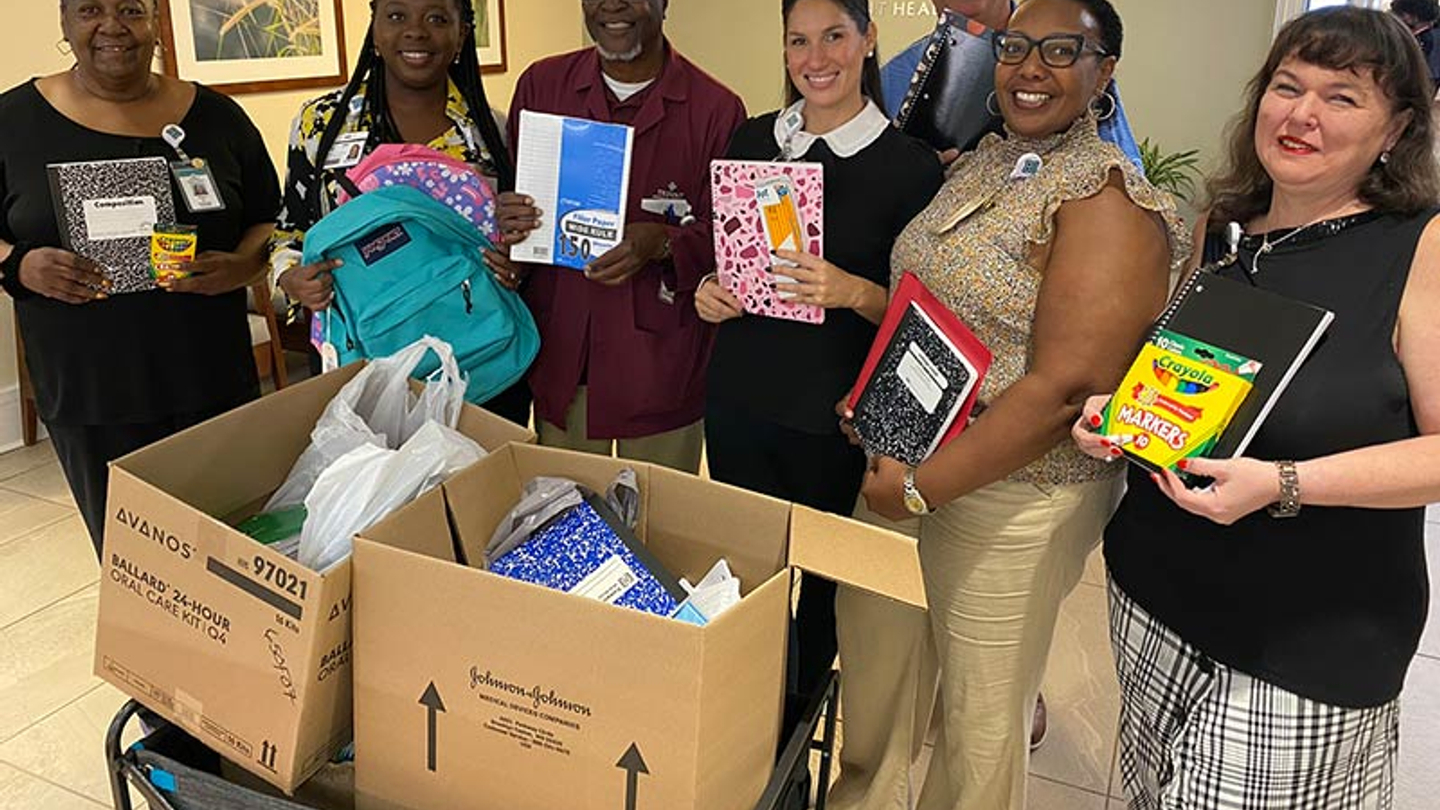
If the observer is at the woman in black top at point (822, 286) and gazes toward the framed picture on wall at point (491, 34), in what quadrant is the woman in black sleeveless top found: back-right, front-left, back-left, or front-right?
back-right

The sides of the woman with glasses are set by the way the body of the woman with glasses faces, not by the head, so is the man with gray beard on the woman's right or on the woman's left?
on the woman's right

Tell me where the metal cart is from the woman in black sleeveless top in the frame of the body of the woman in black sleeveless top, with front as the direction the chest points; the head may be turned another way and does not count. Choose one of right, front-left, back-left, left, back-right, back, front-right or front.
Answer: front

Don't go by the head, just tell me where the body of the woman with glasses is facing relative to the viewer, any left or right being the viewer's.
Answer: facing the viewer and to the left of the viewer

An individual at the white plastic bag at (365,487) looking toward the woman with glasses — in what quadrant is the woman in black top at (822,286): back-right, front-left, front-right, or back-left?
front-left

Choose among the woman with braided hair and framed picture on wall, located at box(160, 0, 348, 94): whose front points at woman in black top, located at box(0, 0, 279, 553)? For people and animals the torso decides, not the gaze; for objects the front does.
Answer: the framed picture on wall

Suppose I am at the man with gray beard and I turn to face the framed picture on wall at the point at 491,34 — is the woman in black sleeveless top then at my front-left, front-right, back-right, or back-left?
back-right

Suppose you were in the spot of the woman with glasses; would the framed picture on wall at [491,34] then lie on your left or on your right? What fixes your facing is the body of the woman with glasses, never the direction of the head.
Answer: on your right

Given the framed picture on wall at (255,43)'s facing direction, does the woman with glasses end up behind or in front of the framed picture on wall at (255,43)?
in front

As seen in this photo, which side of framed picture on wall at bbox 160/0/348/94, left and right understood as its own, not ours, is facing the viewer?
front

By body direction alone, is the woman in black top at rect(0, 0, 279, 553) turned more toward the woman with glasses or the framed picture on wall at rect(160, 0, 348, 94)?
the woman with glasses

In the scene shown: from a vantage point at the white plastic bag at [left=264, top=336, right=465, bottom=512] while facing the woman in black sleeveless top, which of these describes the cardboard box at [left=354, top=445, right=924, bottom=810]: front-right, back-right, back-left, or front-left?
front-right

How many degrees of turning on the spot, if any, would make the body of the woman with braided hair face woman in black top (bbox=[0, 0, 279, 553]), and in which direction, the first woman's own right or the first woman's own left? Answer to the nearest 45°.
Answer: approximately 90° to the first woman's own right

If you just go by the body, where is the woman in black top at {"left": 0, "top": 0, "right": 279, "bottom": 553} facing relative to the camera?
toward the camera

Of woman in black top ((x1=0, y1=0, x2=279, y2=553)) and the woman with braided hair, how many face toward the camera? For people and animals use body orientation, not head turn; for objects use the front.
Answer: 2

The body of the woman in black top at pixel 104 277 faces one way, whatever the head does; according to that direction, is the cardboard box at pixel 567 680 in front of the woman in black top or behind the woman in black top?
in front

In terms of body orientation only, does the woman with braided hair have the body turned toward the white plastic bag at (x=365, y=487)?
yes

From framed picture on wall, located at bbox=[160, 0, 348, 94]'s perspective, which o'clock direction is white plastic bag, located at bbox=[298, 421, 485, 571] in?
The white plastic bag is roughly at 12 o'clock from the framed picture on wall.
